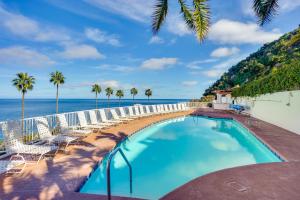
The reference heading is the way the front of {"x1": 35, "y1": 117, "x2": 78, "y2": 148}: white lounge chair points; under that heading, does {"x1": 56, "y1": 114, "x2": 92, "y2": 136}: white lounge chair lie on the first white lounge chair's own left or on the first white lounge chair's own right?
on the first white lounge chair's own left

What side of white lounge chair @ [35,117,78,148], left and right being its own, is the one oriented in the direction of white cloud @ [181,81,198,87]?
left

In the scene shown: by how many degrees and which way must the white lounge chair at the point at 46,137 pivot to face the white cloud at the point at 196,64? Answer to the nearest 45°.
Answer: approximately 90° to its left

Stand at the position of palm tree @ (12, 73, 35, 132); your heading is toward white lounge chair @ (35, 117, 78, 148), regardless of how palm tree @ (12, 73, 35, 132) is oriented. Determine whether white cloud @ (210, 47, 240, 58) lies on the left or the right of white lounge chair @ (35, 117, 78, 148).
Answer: left

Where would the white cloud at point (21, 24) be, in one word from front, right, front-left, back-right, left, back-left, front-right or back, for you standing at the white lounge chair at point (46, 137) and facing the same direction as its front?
back-left

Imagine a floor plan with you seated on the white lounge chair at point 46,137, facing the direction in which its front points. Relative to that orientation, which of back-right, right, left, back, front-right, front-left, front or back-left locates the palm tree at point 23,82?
back-left

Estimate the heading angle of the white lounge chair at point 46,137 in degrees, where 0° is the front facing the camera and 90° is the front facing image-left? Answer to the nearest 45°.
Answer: approximately 315°

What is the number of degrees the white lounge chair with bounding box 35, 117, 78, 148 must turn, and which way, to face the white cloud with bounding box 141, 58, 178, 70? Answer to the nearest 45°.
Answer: approximately 90° to its left

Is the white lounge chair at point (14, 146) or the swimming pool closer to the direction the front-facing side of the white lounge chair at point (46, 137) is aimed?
the swimming pool
